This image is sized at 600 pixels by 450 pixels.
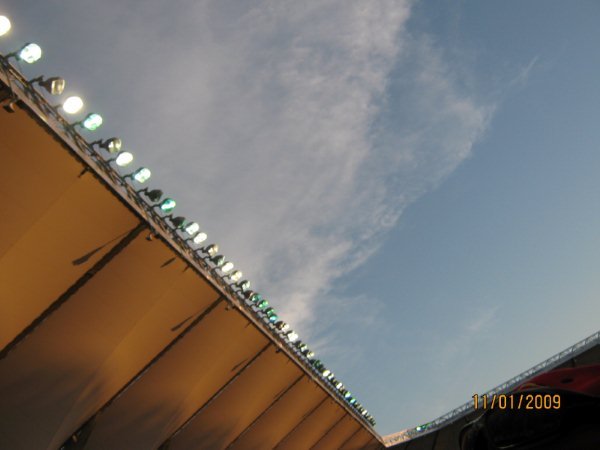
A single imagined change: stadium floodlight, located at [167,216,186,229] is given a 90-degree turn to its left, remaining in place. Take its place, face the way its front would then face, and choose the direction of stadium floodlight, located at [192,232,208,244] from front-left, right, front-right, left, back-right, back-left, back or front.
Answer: front

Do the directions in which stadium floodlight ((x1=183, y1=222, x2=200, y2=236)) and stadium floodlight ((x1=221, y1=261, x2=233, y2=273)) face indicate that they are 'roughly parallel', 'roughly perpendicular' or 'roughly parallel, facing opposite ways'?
roughly parallel

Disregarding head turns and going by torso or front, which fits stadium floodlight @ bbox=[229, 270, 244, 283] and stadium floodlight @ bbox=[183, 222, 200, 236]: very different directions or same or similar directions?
same or similar directions

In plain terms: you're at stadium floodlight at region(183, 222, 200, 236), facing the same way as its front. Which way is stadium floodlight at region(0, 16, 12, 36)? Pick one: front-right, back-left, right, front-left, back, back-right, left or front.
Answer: right

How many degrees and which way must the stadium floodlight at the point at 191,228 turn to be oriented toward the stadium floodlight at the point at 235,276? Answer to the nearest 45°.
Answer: approximately 90° to its left

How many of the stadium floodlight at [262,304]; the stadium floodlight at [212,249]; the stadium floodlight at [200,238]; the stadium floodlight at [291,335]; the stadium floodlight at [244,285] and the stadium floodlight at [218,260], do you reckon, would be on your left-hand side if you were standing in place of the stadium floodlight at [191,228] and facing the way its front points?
6

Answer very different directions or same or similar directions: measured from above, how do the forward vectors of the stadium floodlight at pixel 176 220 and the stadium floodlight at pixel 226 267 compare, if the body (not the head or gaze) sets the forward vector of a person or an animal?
same or similar directions

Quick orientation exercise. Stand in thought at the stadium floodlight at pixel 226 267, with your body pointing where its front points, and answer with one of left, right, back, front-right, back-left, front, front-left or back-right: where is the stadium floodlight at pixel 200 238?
right

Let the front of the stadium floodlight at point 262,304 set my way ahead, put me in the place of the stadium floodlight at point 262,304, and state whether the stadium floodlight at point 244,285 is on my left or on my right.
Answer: on my right

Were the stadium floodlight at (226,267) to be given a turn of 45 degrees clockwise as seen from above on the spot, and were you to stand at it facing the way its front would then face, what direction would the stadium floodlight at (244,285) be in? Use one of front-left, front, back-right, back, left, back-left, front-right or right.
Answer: back-left

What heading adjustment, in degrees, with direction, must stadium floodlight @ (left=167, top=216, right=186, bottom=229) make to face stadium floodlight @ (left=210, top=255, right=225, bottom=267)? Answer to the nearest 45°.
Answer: approximately 90° to its left

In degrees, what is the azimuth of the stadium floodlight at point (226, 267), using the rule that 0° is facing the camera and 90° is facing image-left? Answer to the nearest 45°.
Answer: approximately 315°

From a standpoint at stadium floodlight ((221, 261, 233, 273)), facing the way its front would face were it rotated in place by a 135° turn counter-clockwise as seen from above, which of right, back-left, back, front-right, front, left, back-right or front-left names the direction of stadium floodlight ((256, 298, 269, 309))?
front-right

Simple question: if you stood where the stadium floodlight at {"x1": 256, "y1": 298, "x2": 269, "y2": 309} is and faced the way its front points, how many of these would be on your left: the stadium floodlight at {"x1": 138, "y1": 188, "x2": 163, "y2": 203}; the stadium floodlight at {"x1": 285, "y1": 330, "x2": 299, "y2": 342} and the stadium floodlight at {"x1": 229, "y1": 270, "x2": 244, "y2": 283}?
1

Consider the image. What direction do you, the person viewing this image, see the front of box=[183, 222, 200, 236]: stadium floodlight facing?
facing the viewer and to the right of the viewer
